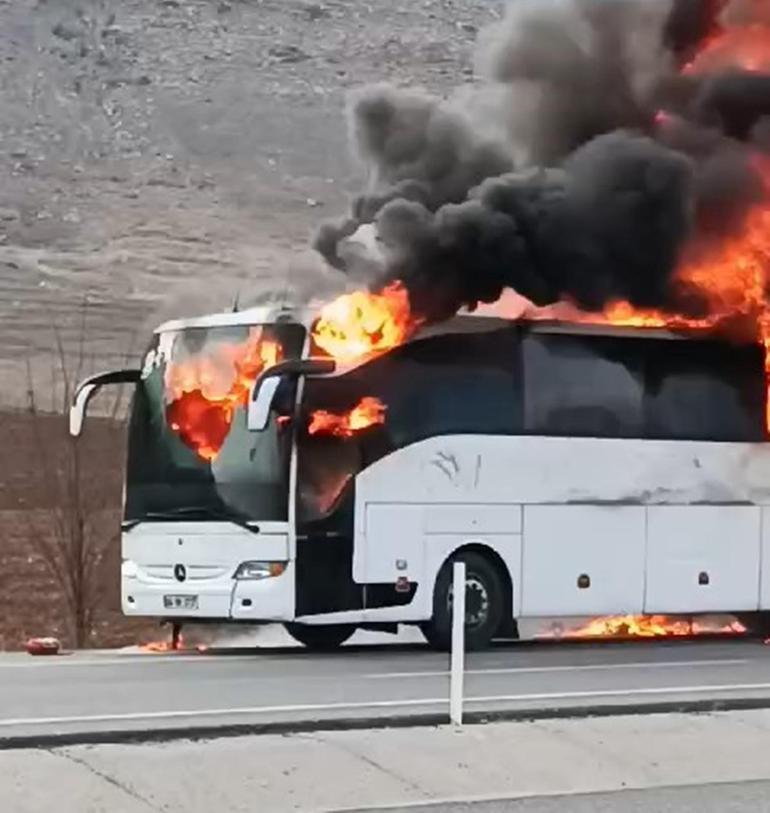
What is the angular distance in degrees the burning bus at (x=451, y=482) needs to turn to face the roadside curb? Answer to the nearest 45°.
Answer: approximately 45° to its left

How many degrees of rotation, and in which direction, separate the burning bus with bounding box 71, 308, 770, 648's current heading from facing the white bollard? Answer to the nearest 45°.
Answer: approximately 45° to its left

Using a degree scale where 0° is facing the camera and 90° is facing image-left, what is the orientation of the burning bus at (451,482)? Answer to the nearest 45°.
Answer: approximately 45°
